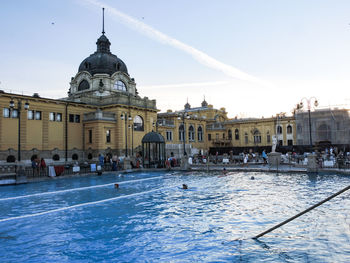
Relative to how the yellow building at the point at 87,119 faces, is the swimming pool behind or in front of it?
in front

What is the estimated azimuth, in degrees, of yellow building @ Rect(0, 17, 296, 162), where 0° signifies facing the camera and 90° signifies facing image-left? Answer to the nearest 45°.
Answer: approximately 315°
